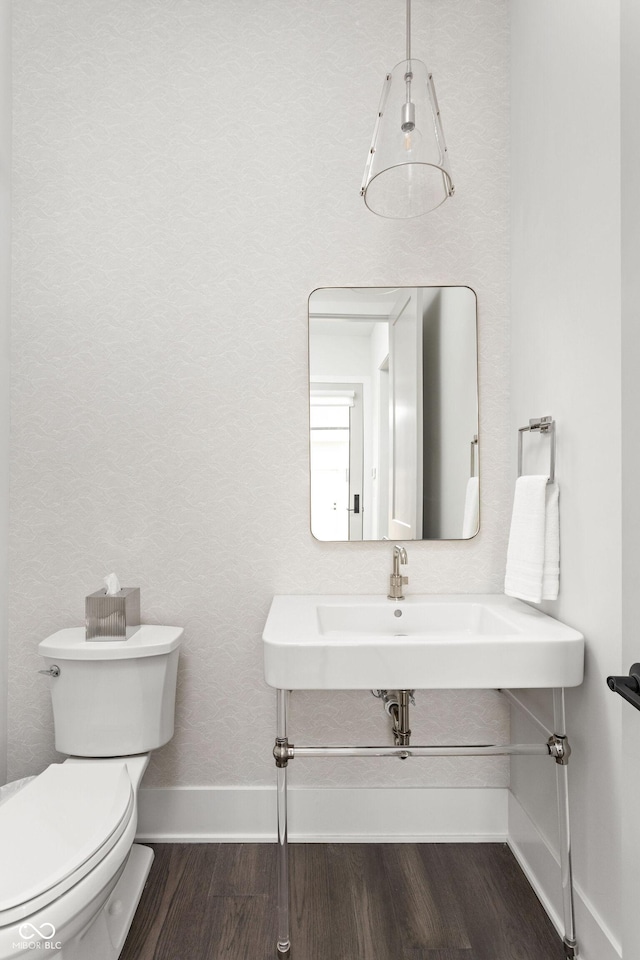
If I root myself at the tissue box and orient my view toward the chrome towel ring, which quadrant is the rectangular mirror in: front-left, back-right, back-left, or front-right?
front-left

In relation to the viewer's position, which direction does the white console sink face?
facing the viewer

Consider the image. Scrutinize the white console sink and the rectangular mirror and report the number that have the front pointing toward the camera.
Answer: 2

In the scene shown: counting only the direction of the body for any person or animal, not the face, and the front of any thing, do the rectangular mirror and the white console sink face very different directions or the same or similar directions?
same or similar directions

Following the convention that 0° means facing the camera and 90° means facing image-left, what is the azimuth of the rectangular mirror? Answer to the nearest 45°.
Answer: approximately 0°
